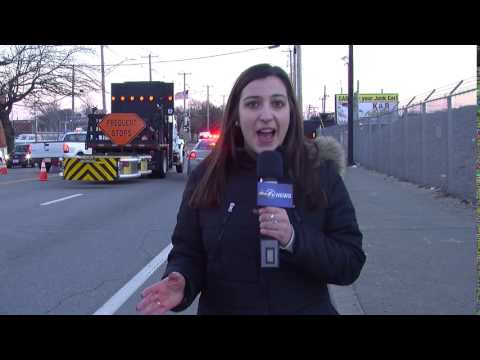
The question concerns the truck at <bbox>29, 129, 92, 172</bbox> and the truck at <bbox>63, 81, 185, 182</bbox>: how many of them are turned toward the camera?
0

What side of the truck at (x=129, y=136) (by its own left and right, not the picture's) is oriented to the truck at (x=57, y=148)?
left

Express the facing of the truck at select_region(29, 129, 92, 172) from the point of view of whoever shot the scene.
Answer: facing away from the viewer and to the right of the viewer

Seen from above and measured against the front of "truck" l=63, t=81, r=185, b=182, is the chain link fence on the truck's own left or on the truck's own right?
on the truck's own right

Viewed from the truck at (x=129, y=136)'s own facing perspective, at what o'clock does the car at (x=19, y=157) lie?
The car is roughly at 10 o'clock from the truck.

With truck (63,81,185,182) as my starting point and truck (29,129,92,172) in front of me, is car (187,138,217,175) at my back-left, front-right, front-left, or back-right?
back-right

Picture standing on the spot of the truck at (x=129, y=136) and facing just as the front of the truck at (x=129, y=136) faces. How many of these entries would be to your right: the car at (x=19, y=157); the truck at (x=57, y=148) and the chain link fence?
1

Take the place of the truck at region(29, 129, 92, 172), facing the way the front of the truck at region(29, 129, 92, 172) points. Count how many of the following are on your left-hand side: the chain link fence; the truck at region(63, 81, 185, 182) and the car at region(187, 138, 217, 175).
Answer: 0

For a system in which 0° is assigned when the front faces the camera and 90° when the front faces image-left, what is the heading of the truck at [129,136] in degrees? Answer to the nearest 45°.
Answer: approximately 225°
